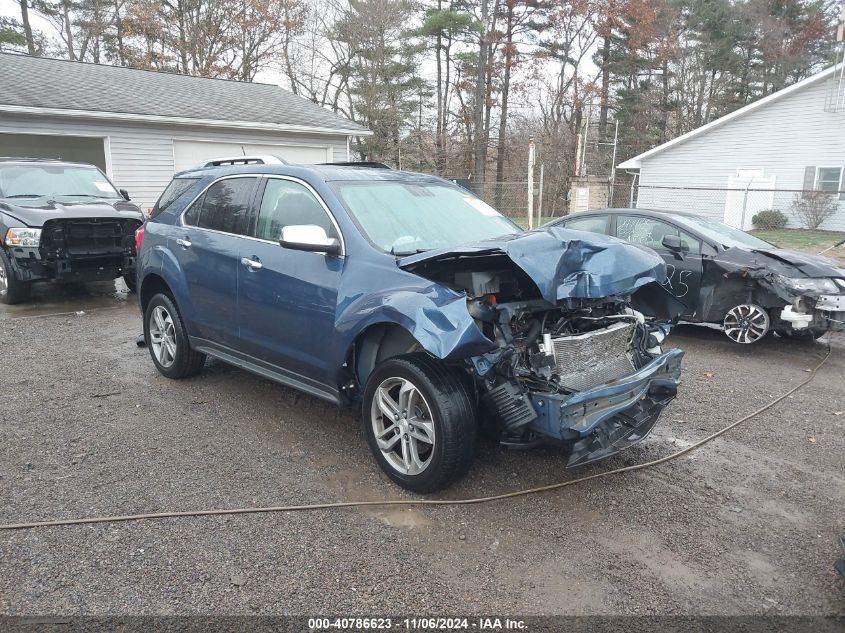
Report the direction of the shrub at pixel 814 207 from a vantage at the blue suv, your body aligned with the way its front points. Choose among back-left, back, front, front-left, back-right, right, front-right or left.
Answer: left

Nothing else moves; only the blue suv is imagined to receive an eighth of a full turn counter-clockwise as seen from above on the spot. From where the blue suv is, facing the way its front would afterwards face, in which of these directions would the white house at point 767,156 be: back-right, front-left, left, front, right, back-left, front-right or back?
front-left

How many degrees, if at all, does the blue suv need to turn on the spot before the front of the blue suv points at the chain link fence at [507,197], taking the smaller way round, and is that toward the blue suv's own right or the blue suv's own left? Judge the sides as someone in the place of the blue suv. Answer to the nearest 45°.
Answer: approximately 135° to the blue suv's own left

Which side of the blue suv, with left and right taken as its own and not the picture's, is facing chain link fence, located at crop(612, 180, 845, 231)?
left

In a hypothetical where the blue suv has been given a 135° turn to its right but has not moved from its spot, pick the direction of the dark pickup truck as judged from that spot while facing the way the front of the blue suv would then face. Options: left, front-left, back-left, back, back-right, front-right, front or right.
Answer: front-right

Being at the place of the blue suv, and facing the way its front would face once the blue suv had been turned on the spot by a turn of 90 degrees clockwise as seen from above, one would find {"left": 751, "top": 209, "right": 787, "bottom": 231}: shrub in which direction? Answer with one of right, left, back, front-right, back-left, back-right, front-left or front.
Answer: back

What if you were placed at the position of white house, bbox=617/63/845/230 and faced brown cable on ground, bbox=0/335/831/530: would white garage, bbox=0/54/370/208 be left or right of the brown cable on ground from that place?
right

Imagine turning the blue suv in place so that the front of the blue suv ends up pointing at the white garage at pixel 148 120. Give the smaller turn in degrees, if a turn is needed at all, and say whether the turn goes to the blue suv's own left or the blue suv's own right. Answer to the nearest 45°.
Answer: approximately 180°

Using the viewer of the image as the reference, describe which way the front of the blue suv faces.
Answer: facing the viewer and to the right of the viewer
